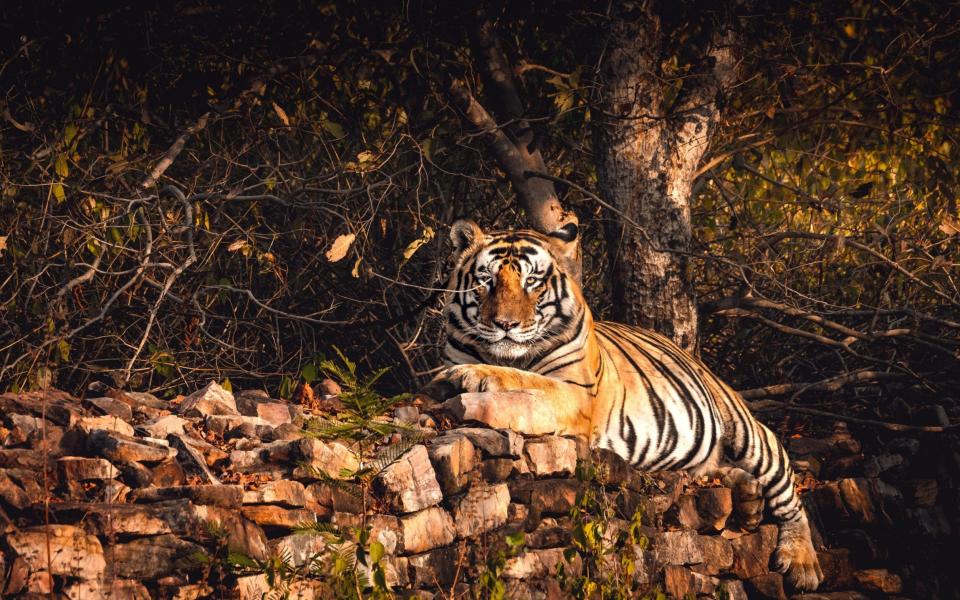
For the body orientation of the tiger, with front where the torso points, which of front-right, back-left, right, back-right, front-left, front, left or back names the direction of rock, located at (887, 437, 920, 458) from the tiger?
back

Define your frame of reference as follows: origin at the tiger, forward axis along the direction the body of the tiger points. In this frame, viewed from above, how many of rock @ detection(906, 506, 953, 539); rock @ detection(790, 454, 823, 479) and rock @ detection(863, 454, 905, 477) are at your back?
3

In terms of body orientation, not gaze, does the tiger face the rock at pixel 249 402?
yes

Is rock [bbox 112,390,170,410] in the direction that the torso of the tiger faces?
yes

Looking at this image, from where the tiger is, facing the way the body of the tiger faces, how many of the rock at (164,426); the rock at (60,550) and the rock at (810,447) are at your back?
1

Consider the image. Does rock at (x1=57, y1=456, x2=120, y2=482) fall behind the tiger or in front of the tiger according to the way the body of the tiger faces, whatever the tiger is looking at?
in front

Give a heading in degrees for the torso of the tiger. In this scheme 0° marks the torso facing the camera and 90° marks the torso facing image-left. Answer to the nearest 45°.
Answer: approximately 45°

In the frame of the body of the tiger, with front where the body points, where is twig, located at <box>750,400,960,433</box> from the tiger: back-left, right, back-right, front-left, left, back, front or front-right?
back

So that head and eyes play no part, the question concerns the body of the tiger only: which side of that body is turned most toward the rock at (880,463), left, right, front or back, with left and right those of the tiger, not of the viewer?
back

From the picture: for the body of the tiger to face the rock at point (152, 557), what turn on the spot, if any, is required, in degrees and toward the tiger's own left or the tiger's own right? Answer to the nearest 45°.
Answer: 0° — it already faces it

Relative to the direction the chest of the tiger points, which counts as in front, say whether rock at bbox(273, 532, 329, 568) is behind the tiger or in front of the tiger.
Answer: in front

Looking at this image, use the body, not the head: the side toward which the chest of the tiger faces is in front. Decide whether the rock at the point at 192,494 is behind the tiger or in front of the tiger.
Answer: in front
